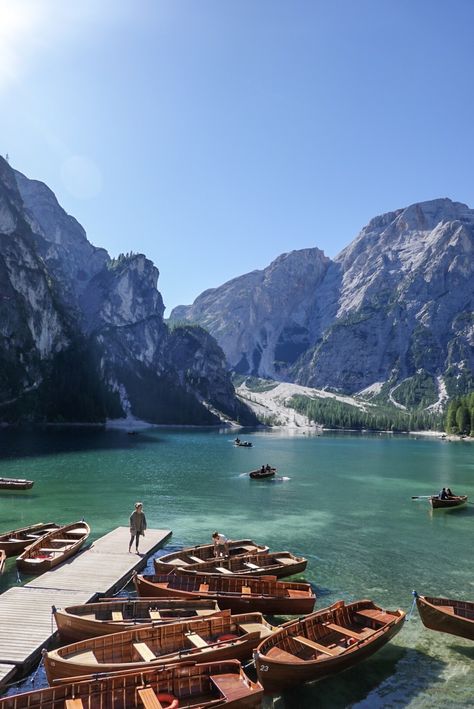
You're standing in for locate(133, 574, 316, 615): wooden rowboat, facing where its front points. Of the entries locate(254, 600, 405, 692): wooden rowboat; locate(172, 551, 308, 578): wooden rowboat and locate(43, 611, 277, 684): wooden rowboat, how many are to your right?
1

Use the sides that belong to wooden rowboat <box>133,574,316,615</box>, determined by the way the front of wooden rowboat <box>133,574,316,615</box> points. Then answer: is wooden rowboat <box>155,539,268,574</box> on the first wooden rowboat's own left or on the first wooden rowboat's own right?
on the first wooden rowboat's own right

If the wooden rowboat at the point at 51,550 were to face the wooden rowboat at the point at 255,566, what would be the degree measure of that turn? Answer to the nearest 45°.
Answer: approximately 90° to its right

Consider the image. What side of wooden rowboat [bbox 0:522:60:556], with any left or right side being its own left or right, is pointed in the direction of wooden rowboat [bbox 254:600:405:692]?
right

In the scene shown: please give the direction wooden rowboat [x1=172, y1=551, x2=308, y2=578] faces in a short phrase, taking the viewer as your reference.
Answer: facing to the left of the viewer

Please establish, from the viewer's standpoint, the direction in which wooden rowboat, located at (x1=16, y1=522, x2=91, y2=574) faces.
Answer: facing away from the viewer and to the right of the viewer

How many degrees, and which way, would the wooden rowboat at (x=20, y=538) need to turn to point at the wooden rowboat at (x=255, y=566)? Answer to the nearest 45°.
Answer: approximately 90° to its right

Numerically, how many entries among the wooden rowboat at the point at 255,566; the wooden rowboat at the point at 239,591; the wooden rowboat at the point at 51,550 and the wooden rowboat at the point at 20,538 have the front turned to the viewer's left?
2
